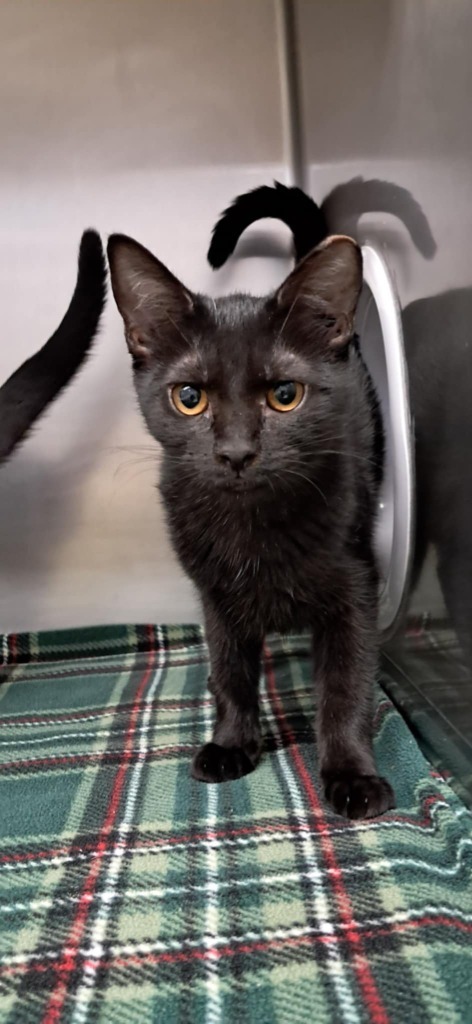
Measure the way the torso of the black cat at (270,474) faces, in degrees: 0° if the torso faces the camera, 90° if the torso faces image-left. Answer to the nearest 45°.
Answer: approximately 0°
